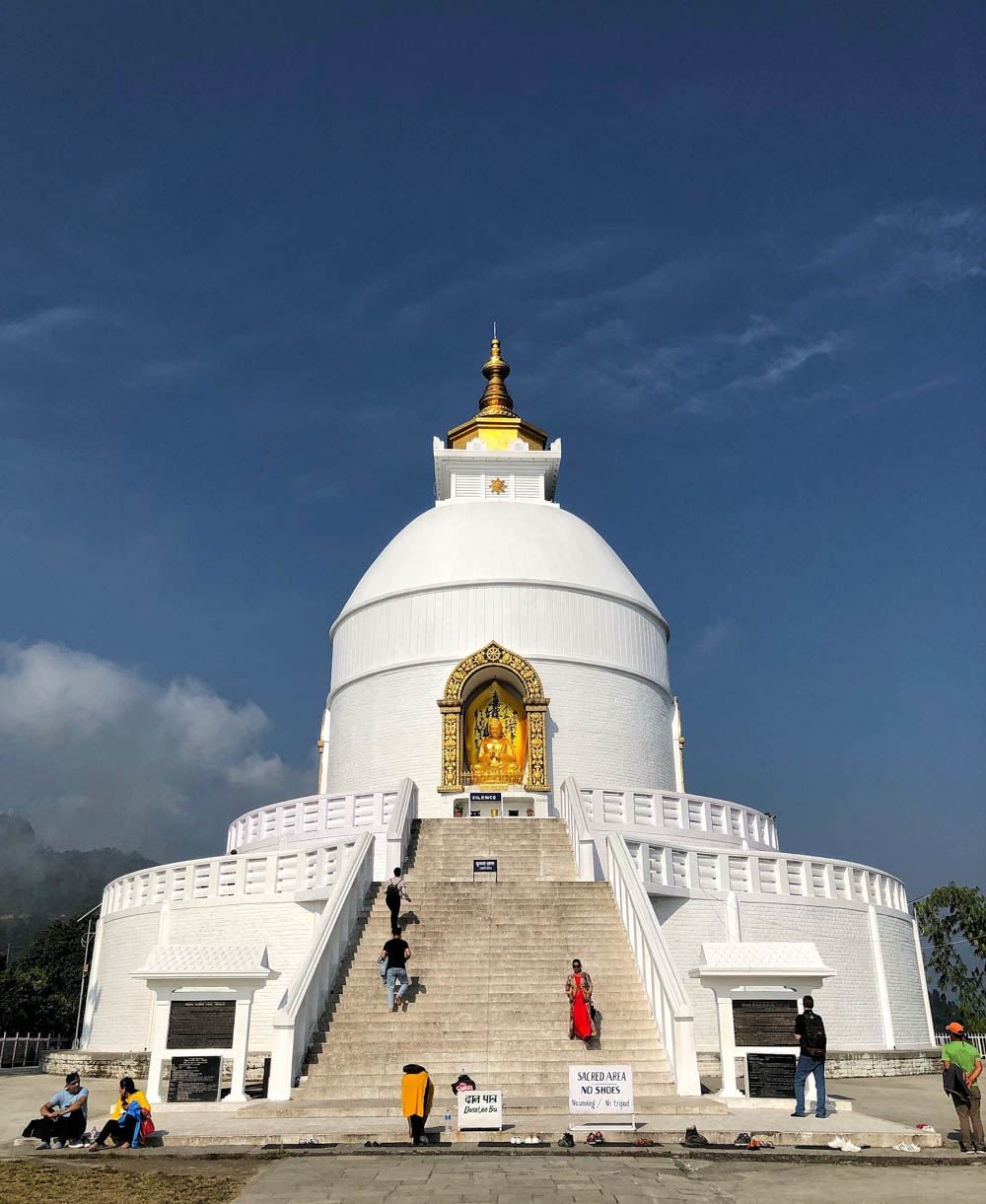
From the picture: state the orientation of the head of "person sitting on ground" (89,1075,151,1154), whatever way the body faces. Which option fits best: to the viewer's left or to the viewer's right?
to the viewer's left

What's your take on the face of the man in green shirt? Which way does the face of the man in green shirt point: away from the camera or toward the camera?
away from the camera

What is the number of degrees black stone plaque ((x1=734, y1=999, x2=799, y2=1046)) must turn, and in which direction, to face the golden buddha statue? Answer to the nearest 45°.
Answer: approximately 135° to its right

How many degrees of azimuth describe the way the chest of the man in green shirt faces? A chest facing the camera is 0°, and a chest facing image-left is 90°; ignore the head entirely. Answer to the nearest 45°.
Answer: approximately 135°

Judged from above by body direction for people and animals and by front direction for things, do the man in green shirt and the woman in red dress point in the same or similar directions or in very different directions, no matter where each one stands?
very different directions

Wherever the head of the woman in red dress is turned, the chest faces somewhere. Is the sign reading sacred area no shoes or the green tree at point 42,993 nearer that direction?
the sign reading sacred area no shoes

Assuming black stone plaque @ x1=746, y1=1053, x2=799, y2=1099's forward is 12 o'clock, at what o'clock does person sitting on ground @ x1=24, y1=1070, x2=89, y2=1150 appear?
The person sitting on ground is roughly at 2 o'clock from the black stone plaque.

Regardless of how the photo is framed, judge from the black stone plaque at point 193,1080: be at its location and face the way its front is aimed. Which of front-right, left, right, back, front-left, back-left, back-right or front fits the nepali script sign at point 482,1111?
front-left
